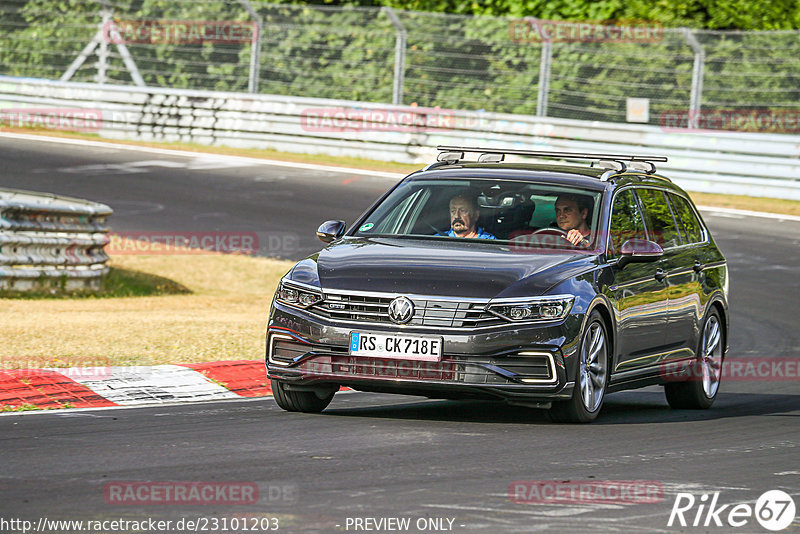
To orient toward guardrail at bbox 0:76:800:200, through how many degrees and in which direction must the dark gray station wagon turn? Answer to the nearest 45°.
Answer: approximately 135° to its right

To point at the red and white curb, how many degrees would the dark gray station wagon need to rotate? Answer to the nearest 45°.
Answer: approximately 45° to its right

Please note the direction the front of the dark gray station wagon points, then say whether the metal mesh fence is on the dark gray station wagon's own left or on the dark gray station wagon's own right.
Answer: on the dark gray station wagon's own right

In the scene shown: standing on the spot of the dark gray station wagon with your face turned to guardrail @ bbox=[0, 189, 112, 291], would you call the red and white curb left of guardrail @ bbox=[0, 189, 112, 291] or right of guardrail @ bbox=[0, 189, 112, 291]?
left

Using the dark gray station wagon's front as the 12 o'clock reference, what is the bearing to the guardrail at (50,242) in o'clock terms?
The guardrail is roughly at 3 o'clock from the dark gray station wagon.

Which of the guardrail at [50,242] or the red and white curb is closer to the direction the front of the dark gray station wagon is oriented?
the red and white curb

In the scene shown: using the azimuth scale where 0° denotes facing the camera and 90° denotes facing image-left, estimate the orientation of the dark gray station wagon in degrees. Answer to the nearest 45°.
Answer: approximately 45°
